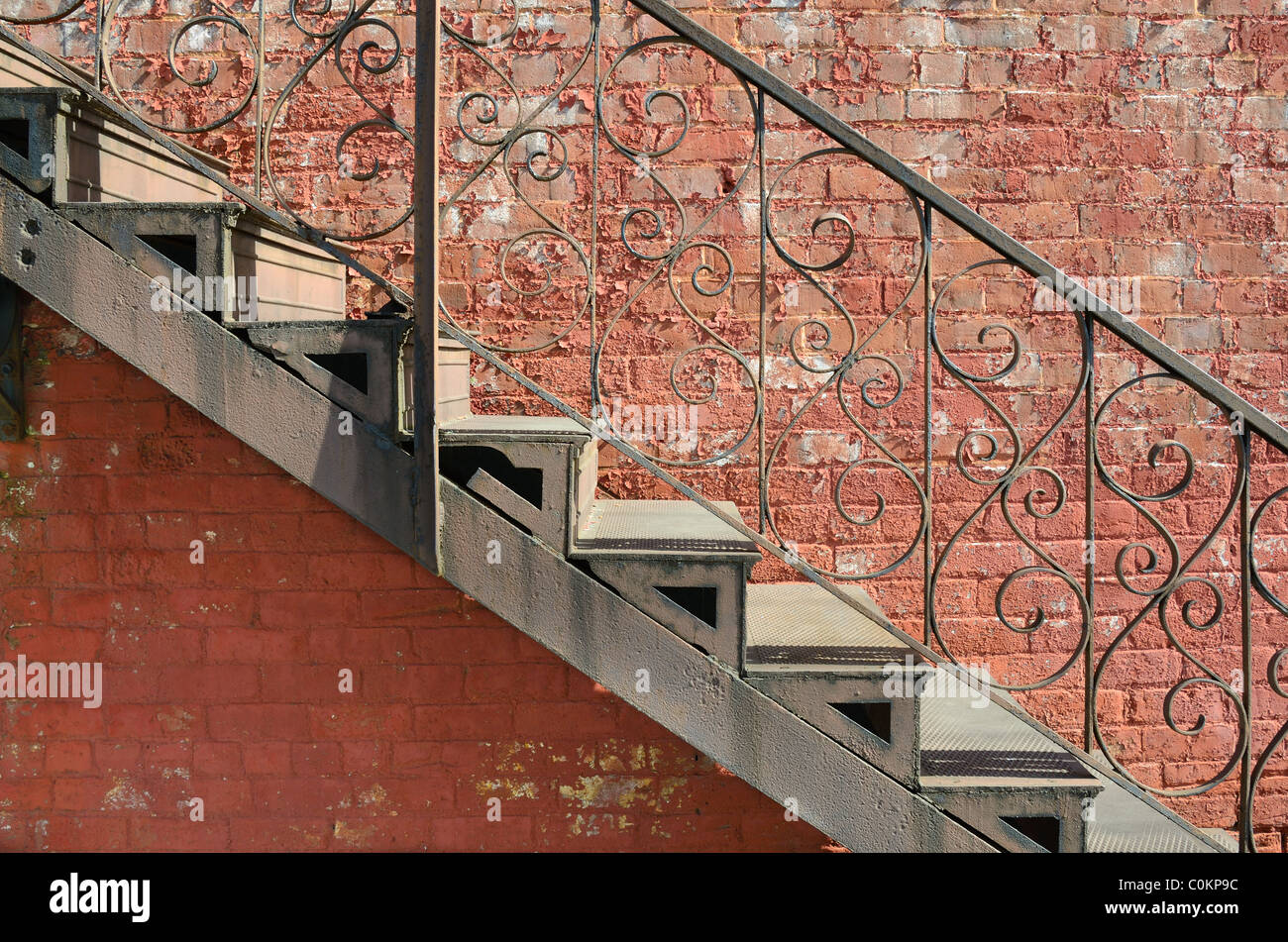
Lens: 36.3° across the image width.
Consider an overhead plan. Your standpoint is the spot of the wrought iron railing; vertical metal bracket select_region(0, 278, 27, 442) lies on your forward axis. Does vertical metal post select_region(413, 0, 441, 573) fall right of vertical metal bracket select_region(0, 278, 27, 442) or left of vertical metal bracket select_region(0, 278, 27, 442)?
left

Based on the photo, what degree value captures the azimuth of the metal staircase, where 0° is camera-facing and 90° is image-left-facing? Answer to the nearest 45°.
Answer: approximately 270°
